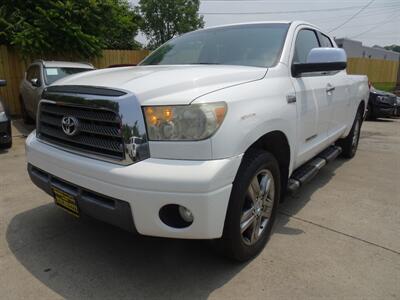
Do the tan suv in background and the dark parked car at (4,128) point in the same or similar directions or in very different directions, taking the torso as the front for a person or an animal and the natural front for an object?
same or similar directions

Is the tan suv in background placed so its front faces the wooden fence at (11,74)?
no

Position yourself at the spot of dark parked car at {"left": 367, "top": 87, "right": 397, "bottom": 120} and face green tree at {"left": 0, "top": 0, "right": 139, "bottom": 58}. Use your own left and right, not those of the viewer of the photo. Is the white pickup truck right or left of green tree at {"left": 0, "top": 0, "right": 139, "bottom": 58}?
left

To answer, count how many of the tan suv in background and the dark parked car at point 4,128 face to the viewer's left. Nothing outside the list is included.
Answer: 0

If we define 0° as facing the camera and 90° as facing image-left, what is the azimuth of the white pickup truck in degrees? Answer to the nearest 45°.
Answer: approximately 45°

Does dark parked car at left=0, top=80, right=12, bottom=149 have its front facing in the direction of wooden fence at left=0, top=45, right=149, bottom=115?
no

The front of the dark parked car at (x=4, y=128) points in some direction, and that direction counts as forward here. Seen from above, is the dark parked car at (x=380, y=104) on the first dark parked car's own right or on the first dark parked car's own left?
on the first dark parked car's own left

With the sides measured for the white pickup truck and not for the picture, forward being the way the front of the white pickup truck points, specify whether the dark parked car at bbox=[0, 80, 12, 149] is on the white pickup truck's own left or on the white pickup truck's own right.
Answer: on the white pickup truck's own right

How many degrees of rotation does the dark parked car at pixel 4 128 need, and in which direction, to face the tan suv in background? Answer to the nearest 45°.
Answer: approximately 135° to its left

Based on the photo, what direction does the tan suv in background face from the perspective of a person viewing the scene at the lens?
facing the viewer and to the right of the viewer

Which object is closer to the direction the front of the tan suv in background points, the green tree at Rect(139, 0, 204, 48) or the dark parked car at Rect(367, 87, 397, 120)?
the dark parked car

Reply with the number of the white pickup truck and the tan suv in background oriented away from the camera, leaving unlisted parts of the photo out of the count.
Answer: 0

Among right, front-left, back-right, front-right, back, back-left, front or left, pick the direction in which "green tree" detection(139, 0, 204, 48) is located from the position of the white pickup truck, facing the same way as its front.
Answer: back-right

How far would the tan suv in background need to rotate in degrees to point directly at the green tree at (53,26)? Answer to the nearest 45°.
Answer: approximately 135° to its left
